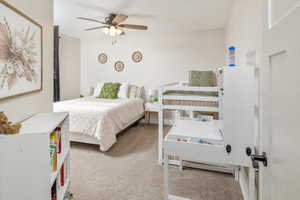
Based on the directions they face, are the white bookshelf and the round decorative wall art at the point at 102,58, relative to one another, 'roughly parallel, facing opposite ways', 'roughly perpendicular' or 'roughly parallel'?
roughly perpendicular

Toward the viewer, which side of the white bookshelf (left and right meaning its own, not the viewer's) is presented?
right
